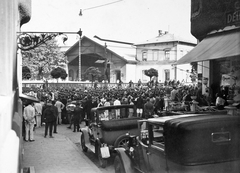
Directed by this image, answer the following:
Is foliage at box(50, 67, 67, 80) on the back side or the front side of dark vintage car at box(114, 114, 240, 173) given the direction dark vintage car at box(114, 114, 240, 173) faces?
on the front side

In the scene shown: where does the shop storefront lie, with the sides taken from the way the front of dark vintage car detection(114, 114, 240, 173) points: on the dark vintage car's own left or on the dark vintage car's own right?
on the dark vintage car's own right

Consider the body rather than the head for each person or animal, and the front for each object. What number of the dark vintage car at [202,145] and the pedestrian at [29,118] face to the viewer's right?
0

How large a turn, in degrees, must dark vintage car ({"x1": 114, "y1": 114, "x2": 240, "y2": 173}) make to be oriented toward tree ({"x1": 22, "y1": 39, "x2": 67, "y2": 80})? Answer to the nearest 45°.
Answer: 0° — it already faces it

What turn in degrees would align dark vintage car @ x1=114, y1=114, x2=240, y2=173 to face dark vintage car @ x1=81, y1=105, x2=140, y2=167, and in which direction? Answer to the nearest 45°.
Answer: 0° — it already faces it

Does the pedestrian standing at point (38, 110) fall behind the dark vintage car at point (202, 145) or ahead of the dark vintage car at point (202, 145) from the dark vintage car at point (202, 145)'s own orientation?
ahead
